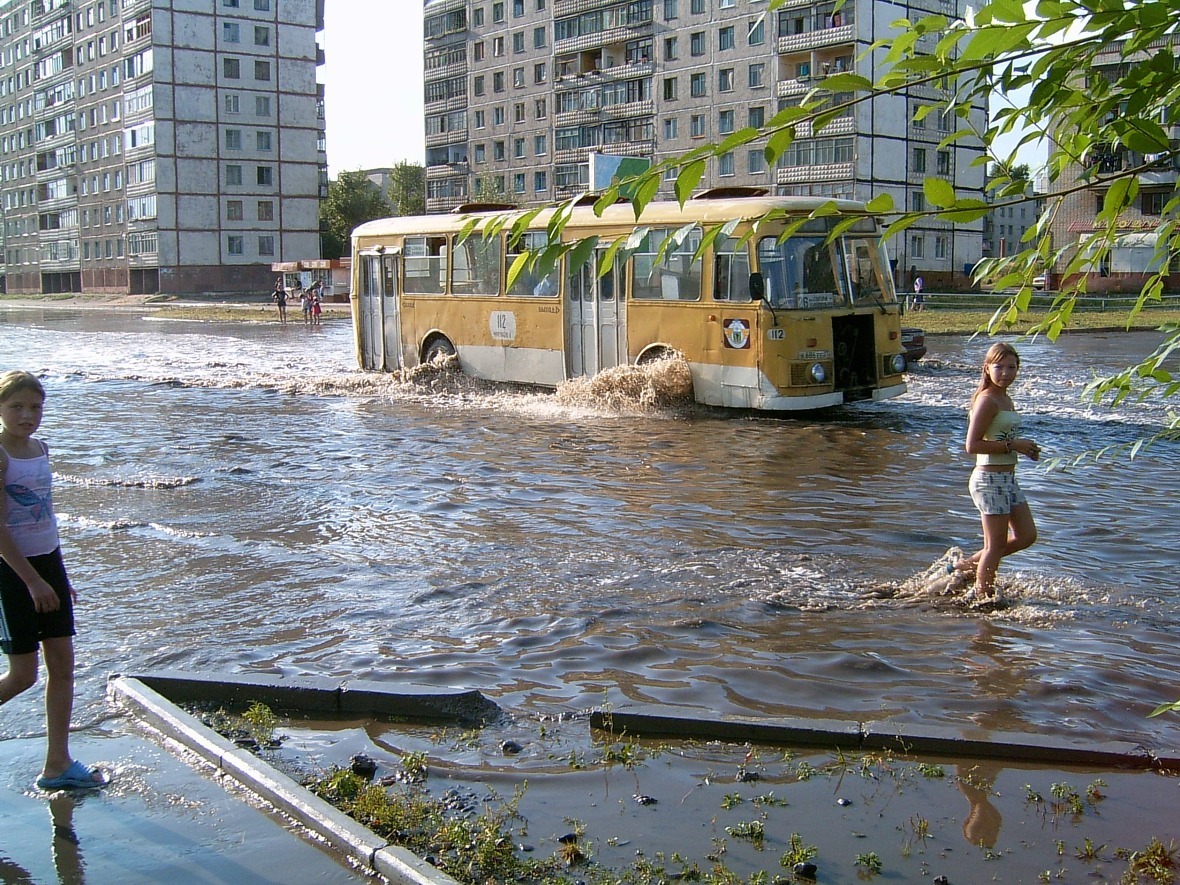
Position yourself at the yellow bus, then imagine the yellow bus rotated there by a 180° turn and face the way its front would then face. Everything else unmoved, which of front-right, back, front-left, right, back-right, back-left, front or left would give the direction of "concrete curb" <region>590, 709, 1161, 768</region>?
back-left

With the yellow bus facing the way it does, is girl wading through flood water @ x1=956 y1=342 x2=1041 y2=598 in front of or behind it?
in front

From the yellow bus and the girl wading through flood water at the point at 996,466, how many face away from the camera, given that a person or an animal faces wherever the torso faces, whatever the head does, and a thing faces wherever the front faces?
0

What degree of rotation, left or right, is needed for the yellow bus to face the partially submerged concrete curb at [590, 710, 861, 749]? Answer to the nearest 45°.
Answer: approximately 45° to its right

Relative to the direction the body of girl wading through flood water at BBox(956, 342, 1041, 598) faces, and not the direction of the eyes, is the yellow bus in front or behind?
behind

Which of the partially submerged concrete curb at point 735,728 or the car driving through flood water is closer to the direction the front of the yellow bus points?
the partially submerged concrete curb

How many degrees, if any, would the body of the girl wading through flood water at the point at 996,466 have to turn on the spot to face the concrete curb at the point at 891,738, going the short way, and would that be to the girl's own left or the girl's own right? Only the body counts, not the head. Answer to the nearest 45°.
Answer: approximately 45° to the girl's own right

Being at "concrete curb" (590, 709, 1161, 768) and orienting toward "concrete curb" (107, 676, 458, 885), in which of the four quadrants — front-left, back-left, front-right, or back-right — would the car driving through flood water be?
back-right
